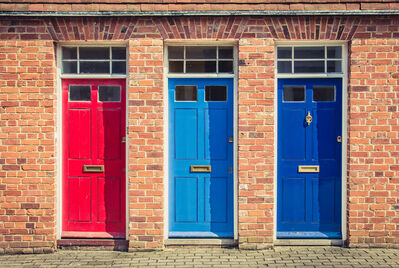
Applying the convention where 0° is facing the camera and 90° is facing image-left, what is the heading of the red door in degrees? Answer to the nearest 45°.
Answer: approximately 0°

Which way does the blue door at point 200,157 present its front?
toward the camera

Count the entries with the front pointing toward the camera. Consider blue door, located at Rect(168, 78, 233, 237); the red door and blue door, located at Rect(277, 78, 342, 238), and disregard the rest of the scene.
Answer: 3

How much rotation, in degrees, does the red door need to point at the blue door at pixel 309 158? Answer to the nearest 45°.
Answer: approximately 90° to its left

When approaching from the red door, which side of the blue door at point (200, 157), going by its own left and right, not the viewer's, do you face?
right

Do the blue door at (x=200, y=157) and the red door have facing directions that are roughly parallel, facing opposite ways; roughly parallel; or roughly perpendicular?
roughly parallel

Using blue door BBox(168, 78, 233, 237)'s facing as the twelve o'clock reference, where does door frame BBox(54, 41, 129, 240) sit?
The door frame is roughly at 3 o'clock from the blue door.

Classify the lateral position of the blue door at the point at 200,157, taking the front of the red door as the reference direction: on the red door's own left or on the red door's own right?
on the red door's own left

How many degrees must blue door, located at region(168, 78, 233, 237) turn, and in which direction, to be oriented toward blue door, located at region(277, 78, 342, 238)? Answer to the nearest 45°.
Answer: approximately 90° to its left

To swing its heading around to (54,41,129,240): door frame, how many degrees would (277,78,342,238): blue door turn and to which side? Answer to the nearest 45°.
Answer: approximately 90° to its right
